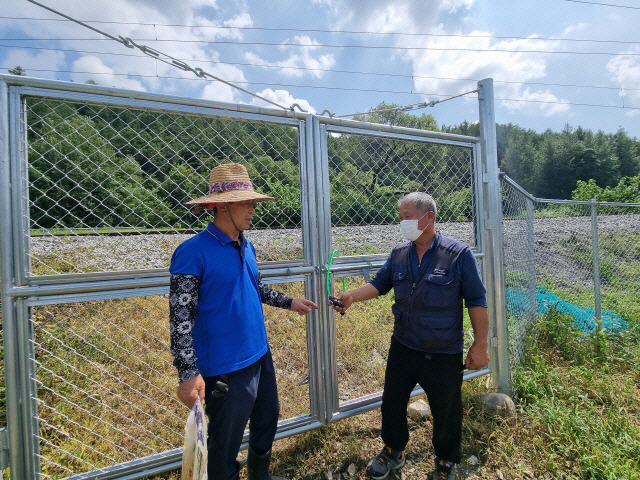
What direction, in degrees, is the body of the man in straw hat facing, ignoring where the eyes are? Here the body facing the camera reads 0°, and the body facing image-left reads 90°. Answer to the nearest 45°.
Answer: approximately 315°

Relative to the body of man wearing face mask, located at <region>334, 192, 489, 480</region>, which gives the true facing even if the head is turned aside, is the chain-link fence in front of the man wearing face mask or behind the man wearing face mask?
behind

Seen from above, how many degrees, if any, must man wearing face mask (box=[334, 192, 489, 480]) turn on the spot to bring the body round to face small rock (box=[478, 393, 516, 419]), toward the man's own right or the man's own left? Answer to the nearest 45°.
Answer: approximately 180°

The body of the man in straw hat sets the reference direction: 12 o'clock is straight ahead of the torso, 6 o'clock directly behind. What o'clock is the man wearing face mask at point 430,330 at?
The man wearing face mask is roughly at 10 o'clock from the man in straw hat.

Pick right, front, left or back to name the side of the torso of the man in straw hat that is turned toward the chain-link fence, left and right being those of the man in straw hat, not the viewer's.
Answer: left

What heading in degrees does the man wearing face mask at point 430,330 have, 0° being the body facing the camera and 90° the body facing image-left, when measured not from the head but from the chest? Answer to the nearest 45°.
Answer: approximately 45°

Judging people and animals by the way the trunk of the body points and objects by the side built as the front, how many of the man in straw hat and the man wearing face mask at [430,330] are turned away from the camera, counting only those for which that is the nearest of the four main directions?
0

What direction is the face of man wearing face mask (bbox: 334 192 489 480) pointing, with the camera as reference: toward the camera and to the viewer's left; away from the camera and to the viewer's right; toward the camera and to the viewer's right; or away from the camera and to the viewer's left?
toward the camera and to the viewer's left
